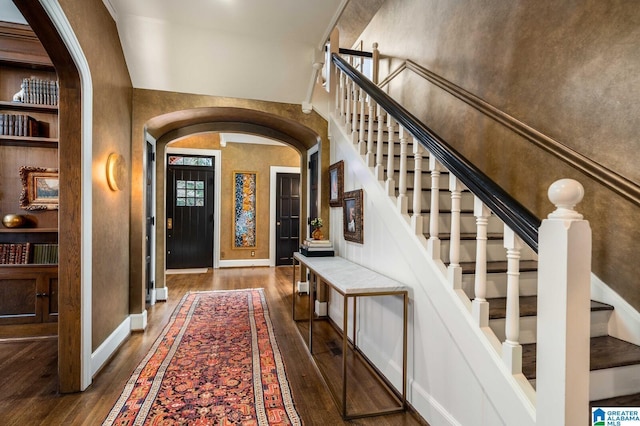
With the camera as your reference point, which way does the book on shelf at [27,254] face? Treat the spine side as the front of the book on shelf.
facing the viewer

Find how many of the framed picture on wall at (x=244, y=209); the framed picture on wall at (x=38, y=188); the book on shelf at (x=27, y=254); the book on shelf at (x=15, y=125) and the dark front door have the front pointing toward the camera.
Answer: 5

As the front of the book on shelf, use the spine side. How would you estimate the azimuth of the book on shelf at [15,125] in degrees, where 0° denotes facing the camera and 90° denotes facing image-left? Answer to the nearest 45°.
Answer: approximately 0°

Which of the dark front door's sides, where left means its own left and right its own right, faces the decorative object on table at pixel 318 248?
front

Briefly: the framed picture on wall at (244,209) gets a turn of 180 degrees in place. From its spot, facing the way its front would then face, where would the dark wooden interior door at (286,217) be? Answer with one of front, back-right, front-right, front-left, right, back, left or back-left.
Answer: right

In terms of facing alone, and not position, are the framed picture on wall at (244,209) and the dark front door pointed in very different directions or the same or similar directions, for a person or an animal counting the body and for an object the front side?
same or similar directions

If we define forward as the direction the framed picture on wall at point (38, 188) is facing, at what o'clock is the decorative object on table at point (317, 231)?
The decorative object on table is roughly at 10 o'clock from the framed picture on wall.

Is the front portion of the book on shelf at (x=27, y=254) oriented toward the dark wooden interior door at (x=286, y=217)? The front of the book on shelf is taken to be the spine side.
no

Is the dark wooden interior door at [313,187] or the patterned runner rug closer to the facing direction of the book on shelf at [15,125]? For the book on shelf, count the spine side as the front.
the patterned runner rug

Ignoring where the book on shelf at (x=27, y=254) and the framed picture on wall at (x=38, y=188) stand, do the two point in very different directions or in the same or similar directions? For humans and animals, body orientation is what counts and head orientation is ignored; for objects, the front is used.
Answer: same or similar directions

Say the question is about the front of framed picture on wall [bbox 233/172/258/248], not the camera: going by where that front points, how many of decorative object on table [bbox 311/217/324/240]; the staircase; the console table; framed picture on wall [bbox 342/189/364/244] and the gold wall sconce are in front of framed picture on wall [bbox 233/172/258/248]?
5

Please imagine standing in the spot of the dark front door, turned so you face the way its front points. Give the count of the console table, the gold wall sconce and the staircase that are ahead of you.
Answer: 3

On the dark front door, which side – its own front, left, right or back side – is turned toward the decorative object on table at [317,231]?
front

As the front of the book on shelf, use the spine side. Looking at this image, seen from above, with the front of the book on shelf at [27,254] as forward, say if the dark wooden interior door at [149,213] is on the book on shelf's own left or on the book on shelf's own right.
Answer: on the book on shelf's own left

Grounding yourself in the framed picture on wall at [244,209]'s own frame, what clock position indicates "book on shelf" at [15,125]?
The book on shelf is roughly at 1 o'clock from the framed picture on wall.
